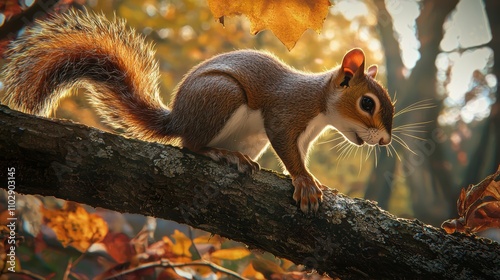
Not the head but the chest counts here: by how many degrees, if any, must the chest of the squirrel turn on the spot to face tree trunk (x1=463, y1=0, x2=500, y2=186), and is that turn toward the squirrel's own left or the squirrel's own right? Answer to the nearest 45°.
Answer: approximately 45° to the squirrel's own left

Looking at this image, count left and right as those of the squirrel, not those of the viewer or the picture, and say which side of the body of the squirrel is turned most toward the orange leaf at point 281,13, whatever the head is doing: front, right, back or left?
front

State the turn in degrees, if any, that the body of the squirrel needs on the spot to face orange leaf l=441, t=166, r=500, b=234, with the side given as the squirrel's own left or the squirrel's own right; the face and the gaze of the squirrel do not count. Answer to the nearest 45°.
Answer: approximately 45° to the squirrel's own right

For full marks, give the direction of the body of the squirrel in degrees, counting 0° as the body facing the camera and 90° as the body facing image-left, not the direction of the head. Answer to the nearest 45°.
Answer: approximately 270°

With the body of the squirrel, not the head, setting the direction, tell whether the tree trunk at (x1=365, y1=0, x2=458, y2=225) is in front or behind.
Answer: in front

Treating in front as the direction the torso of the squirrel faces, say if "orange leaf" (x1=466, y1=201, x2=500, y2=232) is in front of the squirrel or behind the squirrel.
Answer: in front
